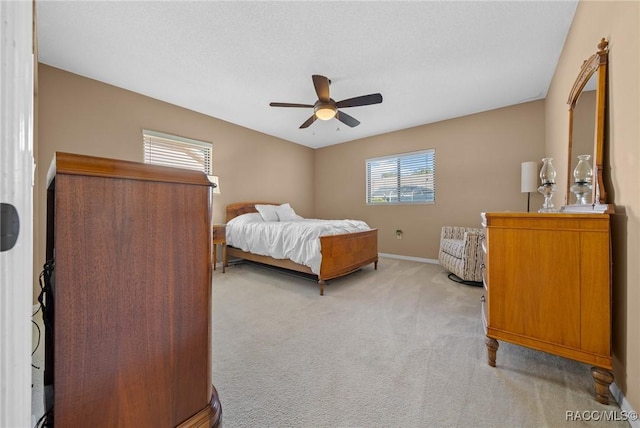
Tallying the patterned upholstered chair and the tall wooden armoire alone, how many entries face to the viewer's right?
1

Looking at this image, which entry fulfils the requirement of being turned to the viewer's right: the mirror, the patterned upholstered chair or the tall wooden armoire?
the tall wooden armoire

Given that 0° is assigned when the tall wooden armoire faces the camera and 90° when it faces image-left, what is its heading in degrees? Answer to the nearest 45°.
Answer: approximately 270°

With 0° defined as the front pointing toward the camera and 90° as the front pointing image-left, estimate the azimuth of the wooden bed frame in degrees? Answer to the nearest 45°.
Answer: approximately 315°

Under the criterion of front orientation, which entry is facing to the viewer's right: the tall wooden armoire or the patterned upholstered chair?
the tall wooden armoire

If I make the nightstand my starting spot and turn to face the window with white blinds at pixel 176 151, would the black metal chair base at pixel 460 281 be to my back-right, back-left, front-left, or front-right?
back-left

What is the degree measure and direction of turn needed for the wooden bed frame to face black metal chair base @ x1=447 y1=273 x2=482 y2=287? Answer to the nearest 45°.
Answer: approximately 45° to its left

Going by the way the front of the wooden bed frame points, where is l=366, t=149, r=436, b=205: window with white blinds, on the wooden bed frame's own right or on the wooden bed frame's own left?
on the wooden bed frame's own left
